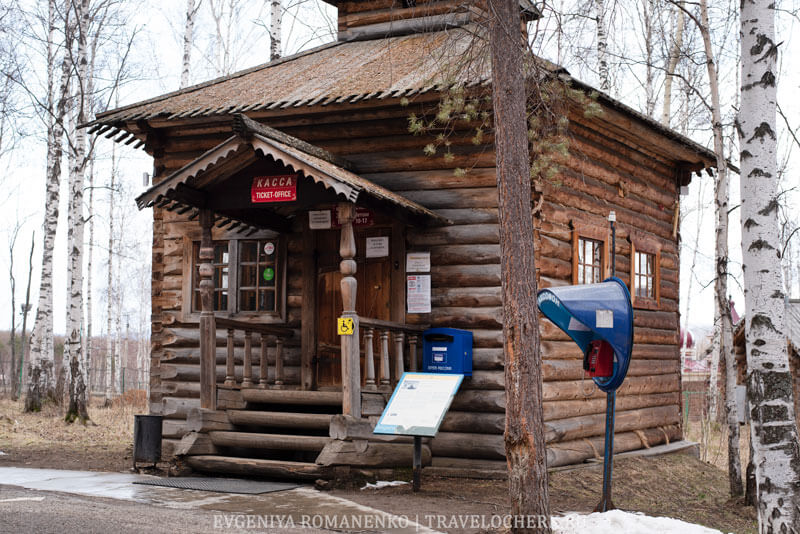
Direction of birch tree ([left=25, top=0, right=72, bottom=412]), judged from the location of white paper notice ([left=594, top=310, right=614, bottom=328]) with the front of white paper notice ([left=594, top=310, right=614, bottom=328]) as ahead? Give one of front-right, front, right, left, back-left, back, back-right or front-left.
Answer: back-right

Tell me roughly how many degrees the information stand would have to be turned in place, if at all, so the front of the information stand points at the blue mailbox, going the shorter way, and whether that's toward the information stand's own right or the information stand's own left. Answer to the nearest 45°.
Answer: approximately 135° to the information stand's own right

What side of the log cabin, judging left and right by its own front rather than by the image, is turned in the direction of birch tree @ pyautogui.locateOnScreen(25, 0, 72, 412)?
right

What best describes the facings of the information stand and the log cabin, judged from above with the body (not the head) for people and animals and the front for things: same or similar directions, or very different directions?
same or similar directions

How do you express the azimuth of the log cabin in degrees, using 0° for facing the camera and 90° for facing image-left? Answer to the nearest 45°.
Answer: approximately 45°

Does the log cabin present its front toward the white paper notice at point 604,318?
no

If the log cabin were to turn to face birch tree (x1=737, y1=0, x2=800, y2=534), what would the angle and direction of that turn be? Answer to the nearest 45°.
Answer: approximately 90° to its left

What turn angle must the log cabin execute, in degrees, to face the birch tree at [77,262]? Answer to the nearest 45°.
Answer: approximately 90° to its right

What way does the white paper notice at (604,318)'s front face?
toward the camera

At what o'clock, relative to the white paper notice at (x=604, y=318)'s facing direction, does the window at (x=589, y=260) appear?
The window is roughly at 6 o'clock from the white paper notice.
